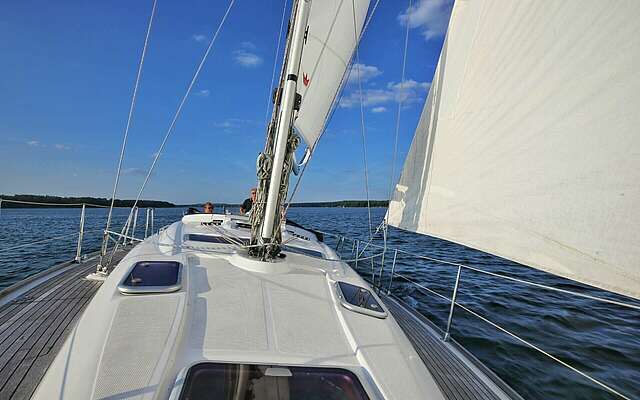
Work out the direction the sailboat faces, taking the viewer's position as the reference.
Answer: facing the viewer
